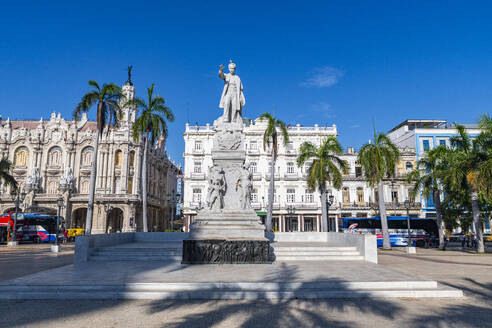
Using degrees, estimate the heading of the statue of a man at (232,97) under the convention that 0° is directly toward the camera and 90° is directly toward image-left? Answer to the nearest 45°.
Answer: approximately 0°

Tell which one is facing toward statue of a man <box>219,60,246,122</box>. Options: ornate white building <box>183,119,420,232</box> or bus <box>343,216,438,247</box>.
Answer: the ornate white building

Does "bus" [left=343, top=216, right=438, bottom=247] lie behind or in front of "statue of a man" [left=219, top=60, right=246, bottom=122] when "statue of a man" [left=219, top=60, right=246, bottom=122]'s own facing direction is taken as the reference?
behind

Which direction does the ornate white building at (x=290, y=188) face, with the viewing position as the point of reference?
facing the viewer

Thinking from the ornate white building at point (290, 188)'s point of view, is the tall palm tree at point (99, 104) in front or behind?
in front

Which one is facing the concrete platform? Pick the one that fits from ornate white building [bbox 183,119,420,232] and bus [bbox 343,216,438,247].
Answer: the ornate white building

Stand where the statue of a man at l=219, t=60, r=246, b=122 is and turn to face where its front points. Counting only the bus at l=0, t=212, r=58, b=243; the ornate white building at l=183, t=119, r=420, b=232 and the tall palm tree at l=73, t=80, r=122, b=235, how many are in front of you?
0

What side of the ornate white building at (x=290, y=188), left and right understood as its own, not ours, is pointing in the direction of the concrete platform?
front

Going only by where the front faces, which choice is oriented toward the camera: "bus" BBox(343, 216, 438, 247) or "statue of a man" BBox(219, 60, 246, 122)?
the statue of a man

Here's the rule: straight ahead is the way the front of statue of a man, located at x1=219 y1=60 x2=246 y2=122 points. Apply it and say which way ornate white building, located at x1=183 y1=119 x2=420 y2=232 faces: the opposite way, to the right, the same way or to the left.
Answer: the same way
